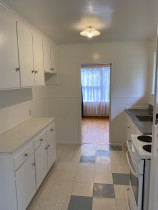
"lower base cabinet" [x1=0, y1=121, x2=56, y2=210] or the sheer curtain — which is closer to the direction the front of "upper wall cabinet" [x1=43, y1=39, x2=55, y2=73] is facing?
the sheer curtain

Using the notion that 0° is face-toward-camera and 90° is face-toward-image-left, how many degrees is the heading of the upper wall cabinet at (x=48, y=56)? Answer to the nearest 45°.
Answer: approximately 270°

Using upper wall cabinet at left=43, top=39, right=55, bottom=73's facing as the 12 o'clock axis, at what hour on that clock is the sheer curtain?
The sheer curtain is roughly at 10 o'clock from the upper wall cabinet.

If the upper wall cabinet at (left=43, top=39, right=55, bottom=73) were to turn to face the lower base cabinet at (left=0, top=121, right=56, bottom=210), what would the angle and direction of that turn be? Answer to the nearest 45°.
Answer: approximately 90° to its right
